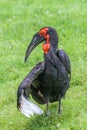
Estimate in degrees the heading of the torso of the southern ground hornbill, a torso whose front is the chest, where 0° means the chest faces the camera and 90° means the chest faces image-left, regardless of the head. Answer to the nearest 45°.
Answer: approximately 0°
